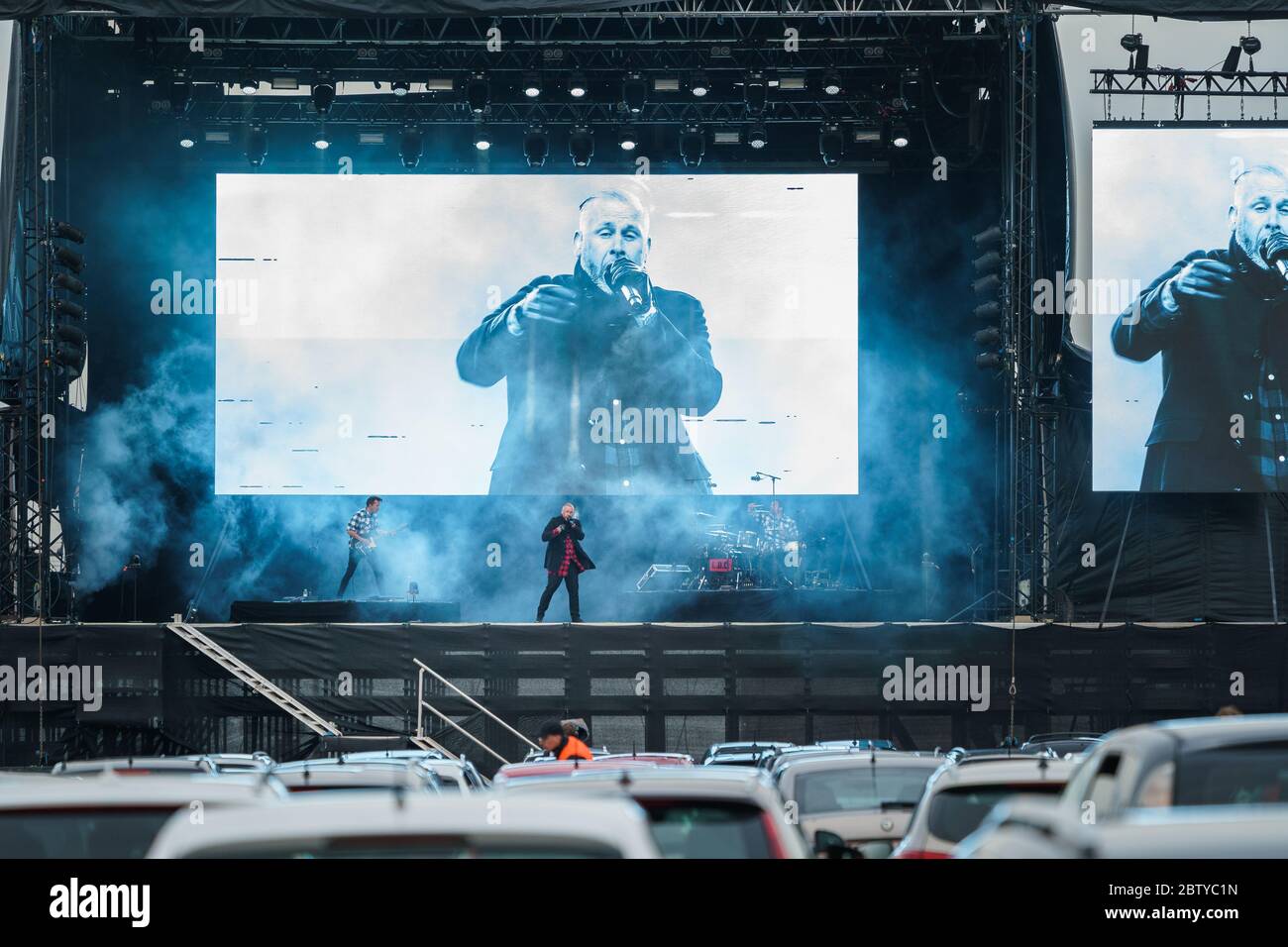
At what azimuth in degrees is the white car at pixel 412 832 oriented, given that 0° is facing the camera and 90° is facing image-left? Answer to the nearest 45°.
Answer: approximately 180°

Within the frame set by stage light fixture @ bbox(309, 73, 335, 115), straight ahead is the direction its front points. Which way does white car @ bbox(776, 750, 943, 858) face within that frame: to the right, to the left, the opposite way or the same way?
the opposite way

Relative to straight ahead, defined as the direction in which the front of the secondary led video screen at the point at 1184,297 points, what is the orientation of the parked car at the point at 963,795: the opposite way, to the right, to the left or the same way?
the opposite way

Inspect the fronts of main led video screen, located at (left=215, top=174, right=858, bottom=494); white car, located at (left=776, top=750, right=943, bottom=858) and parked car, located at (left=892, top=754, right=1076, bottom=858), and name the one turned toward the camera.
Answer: the main led video screen

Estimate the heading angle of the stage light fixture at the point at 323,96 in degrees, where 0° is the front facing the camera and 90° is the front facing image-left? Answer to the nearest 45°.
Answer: approximately 0°

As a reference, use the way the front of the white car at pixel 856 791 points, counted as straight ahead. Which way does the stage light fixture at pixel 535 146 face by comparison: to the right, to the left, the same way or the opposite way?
the opposite way

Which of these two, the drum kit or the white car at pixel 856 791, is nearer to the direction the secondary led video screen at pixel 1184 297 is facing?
the white car

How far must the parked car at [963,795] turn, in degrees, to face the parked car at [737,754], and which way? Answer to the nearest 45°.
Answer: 0° — it already faces it

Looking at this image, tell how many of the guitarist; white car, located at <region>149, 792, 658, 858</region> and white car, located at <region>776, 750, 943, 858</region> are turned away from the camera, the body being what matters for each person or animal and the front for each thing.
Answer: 2
